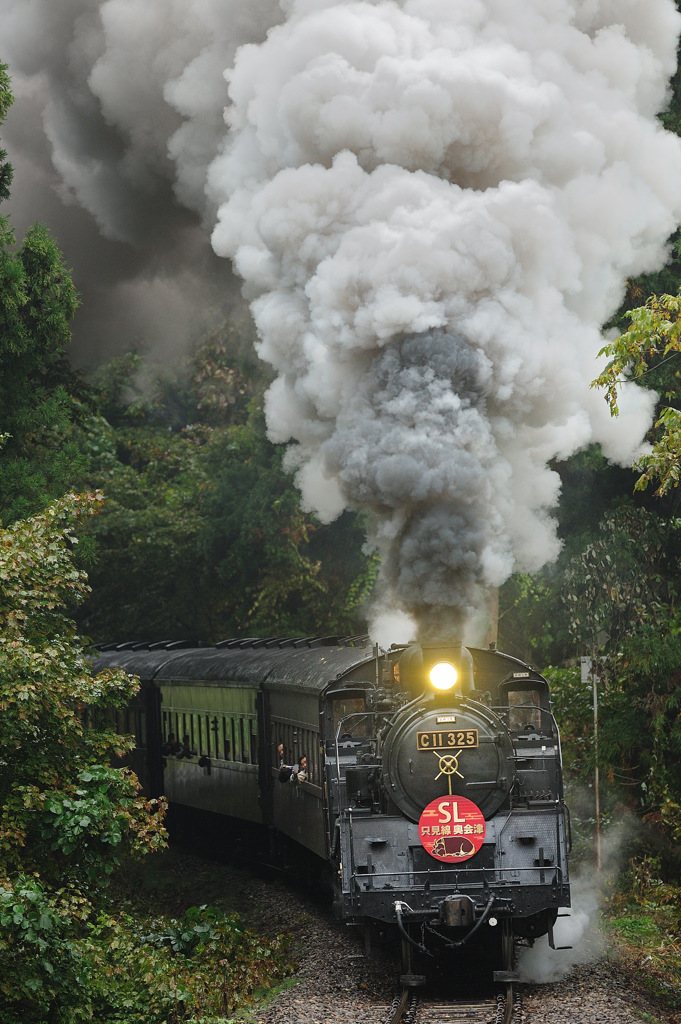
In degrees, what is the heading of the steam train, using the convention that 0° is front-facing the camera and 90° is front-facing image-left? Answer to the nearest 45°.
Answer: approximately 0°

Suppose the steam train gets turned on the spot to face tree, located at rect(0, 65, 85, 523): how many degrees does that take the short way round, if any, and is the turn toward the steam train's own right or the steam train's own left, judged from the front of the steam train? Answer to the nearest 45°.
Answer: approximately 135° to the steam train's own right
